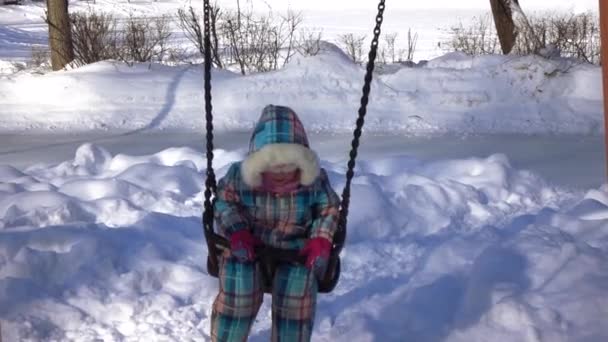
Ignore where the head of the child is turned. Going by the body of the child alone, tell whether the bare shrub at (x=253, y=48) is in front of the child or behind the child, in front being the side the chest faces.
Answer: behind

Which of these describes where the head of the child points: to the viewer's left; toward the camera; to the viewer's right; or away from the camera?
toward the camera

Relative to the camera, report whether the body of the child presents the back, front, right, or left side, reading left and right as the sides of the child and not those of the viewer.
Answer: front

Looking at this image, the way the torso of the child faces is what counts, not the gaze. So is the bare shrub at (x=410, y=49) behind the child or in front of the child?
behind

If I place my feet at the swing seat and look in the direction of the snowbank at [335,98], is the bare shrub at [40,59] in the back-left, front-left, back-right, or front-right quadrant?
front-left

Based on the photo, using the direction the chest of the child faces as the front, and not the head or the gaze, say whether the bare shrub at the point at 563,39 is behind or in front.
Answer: behind

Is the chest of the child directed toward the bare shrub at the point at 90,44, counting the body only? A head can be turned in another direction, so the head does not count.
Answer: no

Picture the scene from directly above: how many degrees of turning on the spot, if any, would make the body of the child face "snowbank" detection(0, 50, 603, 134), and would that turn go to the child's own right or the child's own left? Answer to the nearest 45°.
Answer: approximately 180°

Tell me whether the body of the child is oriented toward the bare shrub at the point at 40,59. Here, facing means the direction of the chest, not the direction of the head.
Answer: no

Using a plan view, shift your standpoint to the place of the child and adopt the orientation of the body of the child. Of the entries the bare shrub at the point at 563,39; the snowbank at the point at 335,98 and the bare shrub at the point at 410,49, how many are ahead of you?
0
